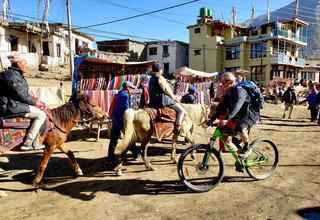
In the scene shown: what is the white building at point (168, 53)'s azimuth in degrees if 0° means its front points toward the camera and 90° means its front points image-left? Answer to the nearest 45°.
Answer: approximately 45°

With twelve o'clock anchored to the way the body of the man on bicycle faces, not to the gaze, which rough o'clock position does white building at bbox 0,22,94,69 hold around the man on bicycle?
The white building is roughly at 3 o'clock from the man on bicycle.

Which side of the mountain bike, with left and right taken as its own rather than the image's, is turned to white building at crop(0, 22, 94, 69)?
right

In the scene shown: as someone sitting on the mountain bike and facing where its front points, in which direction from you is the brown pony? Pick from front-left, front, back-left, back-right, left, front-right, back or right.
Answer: front-right

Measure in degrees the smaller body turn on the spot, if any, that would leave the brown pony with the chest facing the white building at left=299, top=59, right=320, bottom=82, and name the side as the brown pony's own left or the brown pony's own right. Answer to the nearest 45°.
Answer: approximately 45° to the brown pony's own left

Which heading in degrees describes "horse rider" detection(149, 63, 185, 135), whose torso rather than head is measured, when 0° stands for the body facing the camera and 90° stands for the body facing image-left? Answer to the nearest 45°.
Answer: approximately 225°

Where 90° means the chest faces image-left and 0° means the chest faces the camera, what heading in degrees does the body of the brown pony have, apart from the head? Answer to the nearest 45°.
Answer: approximately 270°

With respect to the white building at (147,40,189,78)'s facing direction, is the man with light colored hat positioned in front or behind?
in front

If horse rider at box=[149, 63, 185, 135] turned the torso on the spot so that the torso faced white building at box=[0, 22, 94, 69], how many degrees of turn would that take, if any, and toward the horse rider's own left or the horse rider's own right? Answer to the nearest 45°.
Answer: approximately 90° to the horse rider's own left

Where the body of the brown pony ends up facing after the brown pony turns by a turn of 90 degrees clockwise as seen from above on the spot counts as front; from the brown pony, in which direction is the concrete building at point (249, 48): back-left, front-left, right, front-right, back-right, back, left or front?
back-left

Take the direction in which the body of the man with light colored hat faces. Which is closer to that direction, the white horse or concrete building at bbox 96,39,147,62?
the white horse
